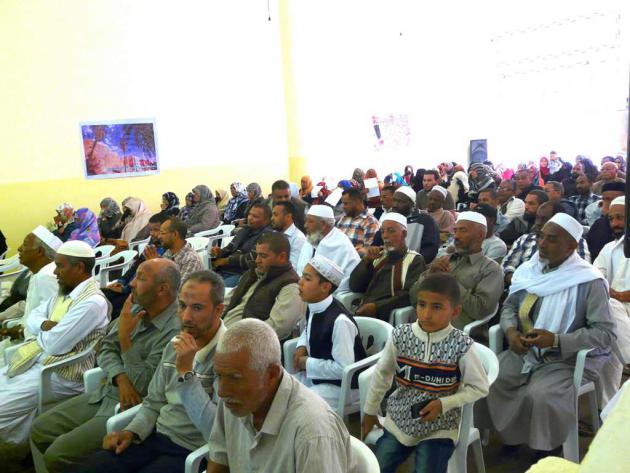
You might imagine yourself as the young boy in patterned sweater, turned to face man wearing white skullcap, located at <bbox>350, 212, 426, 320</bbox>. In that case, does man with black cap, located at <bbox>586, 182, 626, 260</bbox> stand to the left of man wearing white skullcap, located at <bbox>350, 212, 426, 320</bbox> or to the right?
right

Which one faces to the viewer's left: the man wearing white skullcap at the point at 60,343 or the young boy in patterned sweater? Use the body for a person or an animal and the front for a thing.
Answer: the man wearing white skullcap

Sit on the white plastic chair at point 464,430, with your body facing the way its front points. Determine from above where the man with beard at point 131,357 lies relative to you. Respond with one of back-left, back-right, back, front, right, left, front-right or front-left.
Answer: front-right

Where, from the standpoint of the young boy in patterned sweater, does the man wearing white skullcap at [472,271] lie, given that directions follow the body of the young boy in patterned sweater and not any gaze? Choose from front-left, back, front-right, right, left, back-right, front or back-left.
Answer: back

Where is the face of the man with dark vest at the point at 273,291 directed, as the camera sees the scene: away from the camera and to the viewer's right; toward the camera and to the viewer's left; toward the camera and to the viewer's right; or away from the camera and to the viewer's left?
toward the camera and to the viewer's left
